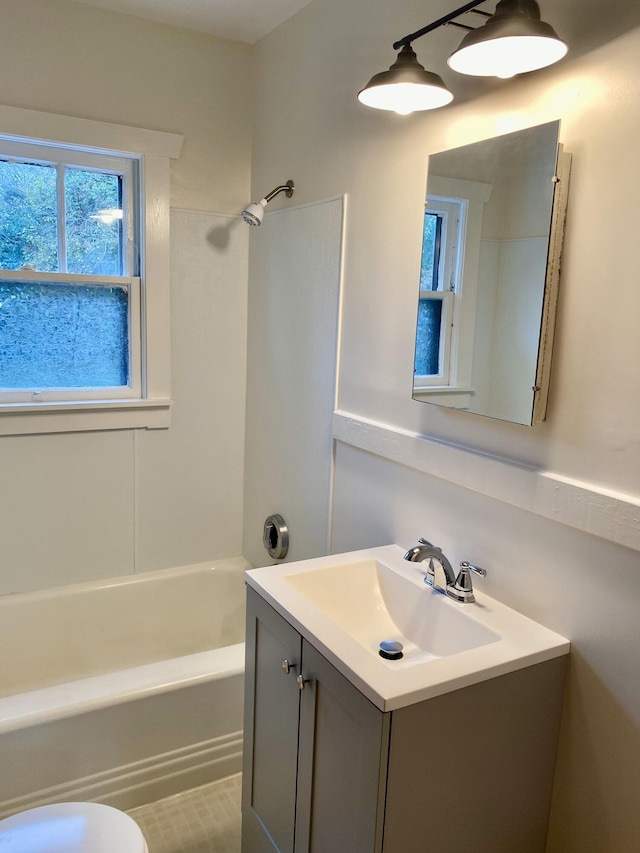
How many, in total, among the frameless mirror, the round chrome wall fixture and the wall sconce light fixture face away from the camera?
0

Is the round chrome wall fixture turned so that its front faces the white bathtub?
yes

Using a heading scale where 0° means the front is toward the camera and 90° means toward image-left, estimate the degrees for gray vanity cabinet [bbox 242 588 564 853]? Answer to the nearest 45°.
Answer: approximately 45°

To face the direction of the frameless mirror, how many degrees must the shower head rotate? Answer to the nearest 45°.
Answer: approximately 90° to its left

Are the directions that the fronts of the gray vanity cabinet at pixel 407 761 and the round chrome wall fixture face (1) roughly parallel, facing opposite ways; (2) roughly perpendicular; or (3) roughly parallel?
roughly parallel

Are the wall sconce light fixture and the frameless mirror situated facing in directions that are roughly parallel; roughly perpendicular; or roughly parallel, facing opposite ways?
roughly parallel

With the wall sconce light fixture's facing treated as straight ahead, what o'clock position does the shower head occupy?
The shower head is roughly at 3 o'clock from the wall sconce light fixture.

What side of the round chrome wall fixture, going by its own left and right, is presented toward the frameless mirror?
left

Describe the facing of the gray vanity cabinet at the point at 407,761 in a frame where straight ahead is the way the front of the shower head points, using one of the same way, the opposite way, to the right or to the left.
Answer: the same way

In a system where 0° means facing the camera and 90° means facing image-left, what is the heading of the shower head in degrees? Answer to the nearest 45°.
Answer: approximately 45°

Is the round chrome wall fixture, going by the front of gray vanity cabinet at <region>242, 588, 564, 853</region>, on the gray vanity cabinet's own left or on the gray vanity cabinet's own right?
on the gray vanity cabinet's own right
